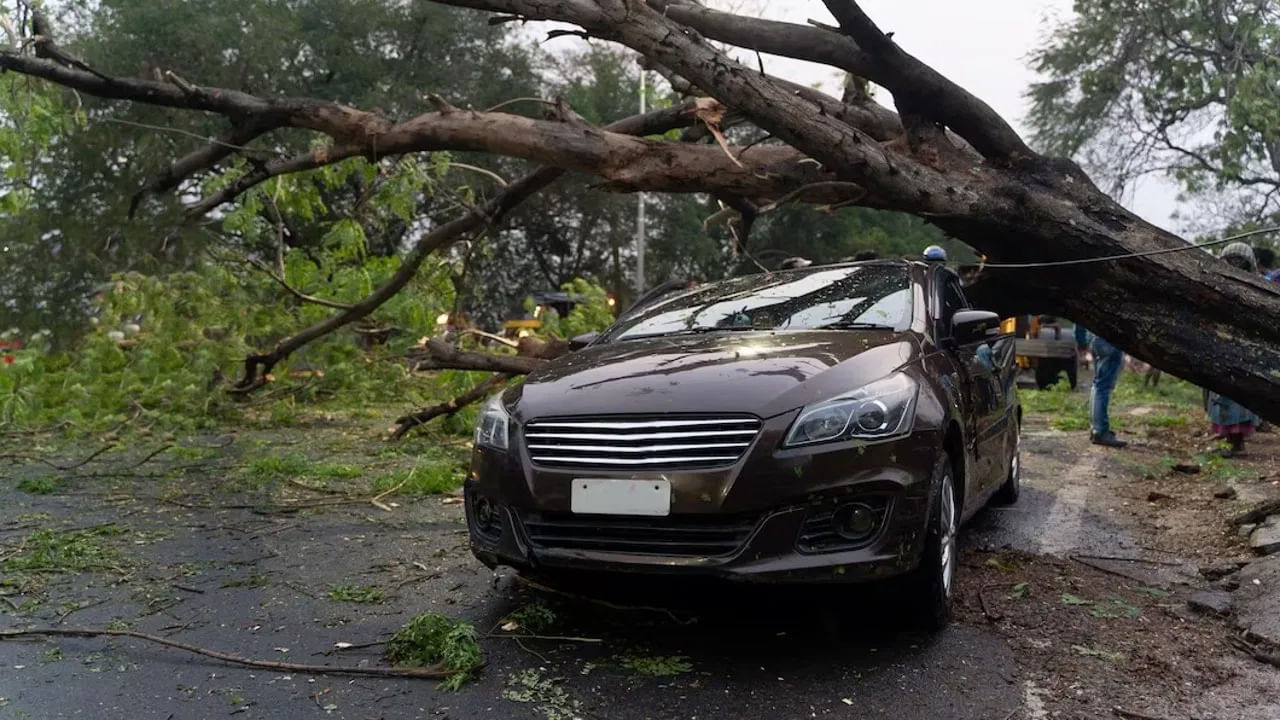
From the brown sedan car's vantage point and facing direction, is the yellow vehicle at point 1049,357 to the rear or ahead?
to the rear

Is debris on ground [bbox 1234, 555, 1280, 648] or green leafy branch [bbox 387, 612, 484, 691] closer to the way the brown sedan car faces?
the green leafy branch

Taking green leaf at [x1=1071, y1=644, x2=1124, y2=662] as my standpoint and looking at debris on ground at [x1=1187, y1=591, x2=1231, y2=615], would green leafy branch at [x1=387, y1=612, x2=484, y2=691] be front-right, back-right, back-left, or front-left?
back-left

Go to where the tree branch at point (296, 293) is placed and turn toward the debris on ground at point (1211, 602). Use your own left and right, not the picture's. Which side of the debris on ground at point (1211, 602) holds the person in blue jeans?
left
